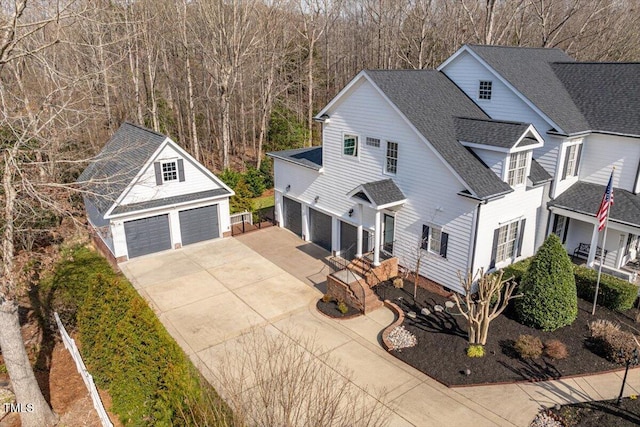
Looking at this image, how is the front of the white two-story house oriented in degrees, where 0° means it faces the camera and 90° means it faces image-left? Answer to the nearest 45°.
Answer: approximately 315°

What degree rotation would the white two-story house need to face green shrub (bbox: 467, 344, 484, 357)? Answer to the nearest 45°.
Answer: approximately 45° to its right

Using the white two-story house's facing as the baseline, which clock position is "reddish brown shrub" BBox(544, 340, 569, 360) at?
The reddish brown shrub is roughly at 1 o'clock from the white two-story house.

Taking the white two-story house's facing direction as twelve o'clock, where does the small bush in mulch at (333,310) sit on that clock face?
The small bush in mulch is roughly at 3 o'clock from the white two-story house.

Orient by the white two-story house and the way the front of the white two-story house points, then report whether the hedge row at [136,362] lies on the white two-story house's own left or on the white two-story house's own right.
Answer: on the white two-story house's own right

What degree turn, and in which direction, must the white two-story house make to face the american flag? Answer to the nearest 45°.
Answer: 0° — it already faces it

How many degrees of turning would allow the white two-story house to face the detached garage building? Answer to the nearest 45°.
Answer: approximately 135° to its right

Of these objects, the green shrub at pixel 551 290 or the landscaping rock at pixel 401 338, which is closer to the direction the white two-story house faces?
the green shrub
